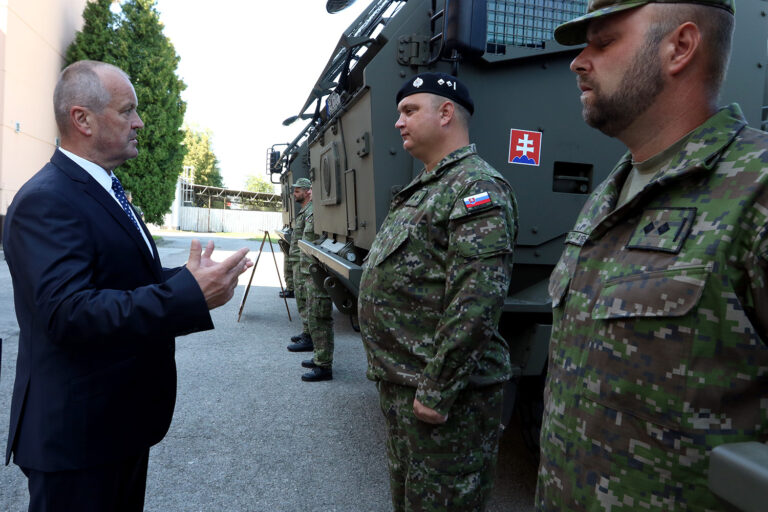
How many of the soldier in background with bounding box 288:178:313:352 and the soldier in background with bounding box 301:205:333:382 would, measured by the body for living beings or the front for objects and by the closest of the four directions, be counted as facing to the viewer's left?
2

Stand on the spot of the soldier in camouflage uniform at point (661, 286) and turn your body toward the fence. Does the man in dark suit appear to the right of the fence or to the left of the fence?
left

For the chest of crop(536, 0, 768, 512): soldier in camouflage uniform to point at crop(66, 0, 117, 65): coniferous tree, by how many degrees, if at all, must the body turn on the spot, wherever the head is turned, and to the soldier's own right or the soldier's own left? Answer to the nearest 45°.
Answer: approximately 90° to the soldier's own right

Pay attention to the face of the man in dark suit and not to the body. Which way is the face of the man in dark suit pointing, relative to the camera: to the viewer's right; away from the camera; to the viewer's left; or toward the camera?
to the viewer's right

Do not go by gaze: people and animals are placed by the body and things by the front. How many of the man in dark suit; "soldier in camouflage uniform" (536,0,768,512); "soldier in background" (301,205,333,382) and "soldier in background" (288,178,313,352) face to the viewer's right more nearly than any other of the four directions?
1

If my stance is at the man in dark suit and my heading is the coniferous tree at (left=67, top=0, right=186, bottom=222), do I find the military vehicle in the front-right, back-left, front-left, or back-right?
front-right

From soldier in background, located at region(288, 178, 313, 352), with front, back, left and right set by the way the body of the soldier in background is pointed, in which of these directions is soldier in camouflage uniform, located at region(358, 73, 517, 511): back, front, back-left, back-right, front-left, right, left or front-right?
left

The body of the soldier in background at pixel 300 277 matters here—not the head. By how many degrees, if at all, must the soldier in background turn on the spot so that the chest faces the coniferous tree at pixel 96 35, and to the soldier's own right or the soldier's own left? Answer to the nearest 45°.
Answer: approximately 45° to the soldier's own right

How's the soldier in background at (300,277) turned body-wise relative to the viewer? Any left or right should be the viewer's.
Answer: facing to the left of the viewer

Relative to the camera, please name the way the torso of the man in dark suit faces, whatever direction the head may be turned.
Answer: to the viewer's right

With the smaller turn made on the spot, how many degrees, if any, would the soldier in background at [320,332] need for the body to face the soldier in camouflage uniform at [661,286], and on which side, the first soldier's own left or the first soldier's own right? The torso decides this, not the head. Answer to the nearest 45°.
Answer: approximately 90° to the first soldier's own left

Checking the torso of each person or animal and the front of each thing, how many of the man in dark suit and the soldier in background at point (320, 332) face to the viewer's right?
1

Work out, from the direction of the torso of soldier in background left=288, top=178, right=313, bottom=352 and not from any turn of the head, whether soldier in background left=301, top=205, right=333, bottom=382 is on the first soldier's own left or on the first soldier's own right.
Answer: on the first soldier's own left

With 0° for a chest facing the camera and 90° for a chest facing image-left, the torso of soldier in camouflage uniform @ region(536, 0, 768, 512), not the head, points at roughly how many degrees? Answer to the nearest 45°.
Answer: approximately 45°

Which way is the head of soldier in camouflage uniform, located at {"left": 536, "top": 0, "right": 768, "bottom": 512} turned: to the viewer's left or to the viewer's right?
to the viewer's left

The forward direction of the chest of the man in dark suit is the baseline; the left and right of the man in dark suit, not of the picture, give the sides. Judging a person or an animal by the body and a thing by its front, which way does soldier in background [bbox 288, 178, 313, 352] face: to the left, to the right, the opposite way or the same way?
the opposite way

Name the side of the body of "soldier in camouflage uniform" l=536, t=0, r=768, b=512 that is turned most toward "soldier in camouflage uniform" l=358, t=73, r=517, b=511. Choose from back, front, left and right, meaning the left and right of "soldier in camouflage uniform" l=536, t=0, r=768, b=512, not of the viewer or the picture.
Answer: right

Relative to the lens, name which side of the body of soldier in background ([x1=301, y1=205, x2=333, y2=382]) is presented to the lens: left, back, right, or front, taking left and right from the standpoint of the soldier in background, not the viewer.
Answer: left

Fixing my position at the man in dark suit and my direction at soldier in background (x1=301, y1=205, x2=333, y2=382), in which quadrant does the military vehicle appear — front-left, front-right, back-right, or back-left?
front-right
